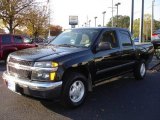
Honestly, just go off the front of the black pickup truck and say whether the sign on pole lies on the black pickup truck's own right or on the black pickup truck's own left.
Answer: on the black pickup truck's own right

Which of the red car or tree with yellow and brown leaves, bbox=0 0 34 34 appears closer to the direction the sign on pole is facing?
the red car

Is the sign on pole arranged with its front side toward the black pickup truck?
yes

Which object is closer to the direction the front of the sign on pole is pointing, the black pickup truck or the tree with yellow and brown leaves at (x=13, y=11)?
the black pickup truck

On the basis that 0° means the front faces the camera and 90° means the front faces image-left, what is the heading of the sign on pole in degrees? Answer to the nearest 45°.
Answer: approximately 0°

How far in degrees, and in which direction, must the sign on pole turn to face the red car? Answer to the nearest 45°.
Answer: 0° — it already faces it

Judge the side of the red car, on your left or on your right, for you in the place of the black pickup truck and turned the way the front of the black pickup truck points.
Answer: on your right

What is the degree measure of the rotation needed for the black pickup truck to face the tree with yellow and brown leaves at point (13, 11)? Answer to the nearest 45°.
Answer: approximately 135° to its right

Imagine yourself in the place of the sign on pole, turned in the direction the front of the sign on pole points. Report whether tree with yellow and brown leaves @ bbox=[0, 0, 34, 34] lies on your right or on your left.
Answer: on your right

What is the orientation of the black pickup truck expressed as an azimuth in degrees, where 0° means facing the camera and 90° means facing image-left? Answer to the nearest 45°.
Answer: approximately 45°
